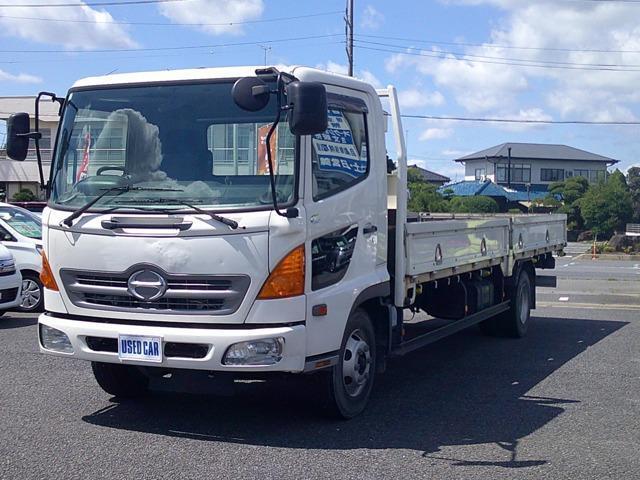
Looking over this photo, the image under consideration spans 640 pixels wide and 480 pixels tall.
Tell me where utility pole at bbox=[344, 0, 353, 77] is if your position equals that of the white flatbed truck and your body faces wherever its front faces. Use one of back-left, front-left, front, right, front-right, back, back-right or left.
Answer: back-right

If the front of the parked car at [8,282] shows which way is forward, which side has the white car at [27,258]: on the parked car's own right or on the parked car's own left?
on the parked car's own left

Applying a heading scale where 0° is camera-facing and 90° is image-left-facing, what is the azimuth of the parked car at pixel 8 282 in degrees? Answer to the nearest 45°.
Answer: approximately 315°

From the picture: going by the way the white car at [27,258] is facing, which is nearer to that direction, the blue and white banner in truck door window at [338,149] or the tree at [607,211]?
the blue and white banner in truck door window

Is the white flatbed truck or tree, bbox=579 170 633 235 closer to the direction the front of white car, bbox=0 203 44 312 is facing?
the white flatbed truck

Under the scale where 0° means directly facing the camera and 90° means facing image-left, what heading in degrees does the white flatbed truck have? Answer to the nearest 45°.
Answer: approximately 45°

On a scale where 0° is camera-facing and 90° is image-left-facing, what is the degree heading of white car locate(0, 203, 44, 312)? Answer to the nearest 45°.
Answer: approximately 315°
